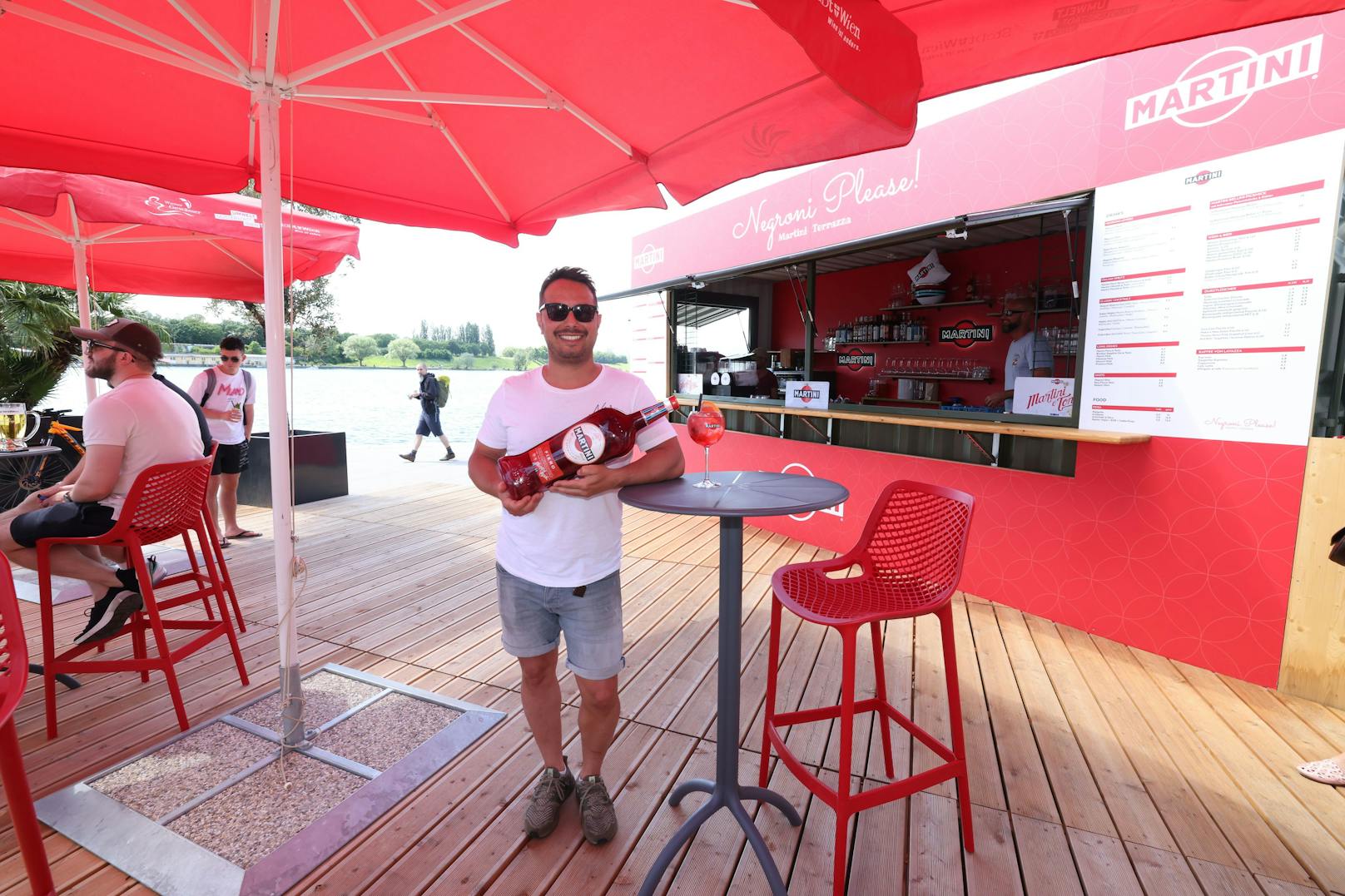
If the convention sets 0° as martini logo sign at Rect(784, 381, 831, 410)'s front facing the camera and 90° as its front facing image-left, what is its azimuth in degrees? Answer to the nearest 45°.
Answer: approximately 45°

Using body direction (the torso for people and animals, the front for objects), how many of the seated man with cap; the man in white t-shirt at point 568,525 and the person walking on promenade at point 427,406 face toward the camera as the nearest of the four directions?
1

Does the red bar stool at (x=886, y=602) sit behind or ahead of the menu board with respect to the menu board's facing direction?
ahead

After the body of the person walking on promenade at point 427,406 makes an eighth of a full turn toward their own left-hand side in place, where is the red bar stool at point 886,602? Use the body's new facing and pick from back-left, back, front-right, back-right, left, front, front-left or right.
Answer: front-left

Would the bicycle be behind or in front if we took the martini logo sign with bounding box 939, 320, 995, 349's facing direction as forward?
in front

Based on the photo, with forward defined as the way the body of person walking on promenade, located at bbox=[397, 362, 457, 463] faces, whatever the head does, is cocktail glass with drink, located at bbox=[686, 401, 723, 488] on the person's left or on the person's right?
on the person's left

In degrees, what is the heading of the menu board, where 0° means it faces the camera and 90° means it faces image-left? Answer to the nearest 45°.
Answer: approximately 45°

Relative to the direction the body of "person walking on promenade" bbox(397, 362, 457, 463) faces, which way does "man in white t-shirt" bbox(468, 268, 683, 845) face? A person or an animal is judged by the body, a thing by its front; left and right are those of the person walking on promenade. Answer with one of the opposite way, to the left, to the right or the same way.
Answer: to the left

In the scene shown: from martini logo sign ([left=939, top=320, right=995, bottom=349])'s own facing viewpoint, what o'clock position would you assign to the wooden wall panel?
The wooden wall panel is roughly at 10 o'clock from the martini logo sign.
